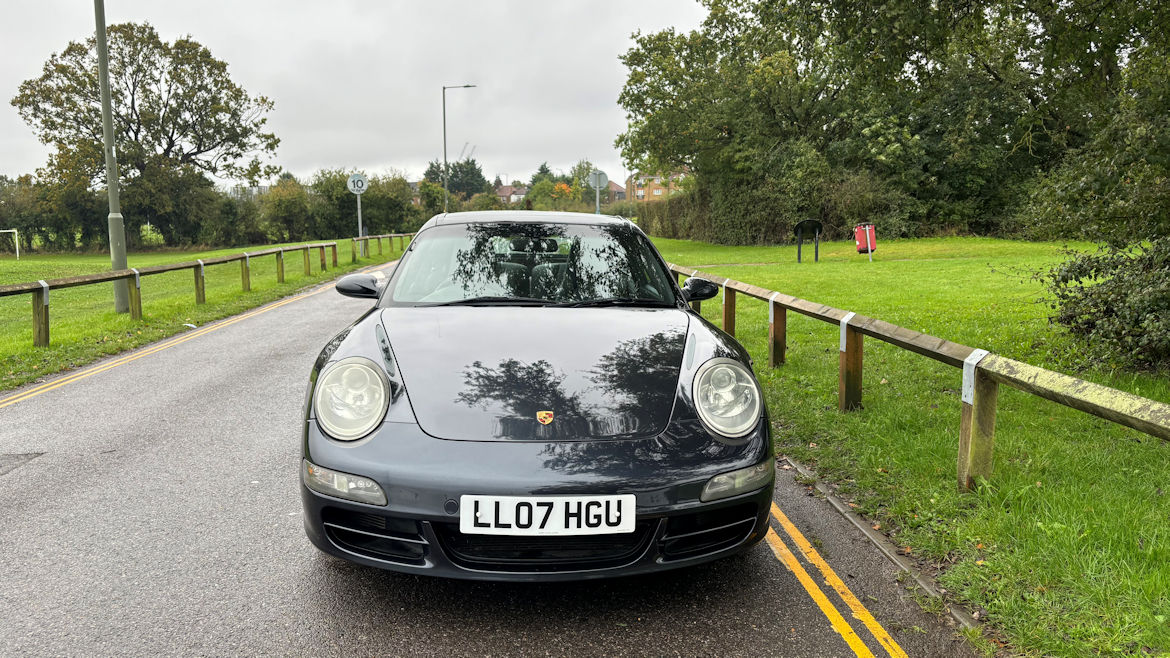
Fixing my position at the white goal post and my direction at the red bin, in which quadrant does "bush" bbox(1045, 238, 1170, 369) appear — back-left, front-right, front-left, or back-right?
front-right

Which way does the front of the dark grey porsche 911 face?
toward the camera

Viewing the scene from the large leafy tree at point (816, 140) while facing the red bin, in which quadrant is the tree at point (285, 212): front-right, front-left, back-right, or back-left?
back-right

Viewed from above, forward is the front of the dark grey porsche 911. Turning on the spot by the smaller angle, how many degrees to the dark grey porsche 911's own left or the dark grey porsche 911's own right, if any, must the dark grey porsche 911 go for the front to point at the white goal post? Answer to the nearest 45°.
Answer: approximately 135° to the dark grey porsche 911's own right

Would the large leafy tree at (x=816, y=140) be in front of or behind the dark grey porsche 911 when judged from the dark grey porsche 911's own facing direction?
behind

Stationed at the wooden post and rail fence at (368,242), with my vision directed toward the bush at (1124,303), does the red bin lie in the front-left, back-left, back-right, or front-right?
front-left

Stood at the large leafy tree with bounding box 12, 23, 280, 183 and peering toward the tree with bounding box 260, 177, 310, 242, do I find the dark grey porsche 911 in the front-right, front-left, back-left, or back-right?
back-right

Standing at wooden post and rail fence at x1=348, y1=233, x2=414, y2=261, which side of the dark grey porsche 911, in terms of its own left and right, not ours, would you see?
back

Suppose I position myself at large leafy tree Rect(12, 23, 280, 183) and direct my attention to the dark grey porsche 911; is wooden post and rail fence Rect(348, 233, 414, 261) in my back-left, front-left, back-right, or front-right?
front-left

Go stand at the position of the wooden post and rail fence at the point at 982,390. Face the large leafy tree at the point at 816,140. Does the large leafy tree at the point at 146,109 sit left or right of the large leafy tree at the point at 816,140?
left
